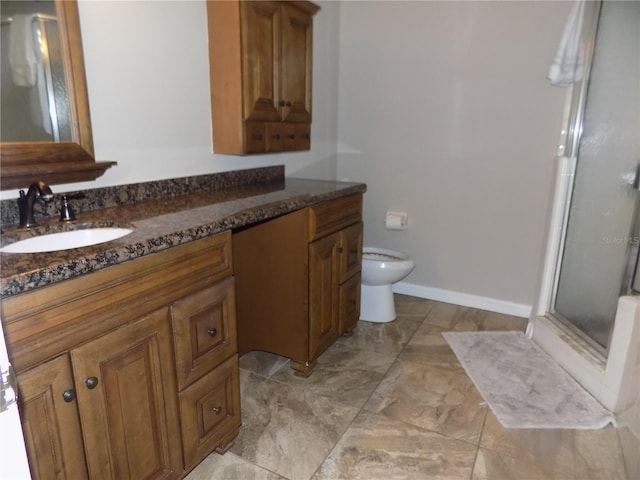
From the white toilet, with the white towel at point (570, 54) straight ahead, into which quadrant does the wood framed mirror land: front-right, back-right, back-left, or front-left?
back-right

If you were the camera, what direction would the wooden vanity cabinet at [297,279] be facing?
facing the viewer and to the right of the viewer

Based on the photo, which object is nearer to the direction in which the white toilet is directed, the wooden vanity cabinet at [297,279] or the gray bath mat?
the gray bath mat

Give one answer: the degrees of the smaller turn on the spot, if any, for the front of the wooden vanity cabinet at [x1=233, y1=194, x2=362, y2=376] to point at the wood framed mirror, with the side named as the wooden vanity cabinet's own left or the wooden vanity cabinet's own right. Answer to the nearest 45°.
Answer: approximately 90° to the wooden vanity cabinet's own right

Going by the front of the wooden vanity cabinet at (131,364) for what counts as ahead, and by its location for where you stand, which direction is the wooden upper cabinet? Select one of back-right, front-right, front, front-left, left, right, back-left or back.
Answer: left

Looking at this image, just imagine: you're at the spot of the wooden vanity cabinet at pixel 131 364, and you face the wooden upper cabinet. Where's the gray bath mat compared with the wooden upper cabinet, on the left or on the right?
right

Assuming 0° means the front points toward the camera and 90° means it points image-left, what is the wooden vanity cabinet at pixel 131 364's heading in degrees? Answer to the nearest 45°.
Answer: approximately 315°

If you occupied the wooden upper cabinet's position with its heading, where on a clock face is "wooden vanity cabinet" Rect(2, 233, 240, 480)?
The wooden vanity cabinet is roughly at 2 o'clock from the wooden upper cabinet.

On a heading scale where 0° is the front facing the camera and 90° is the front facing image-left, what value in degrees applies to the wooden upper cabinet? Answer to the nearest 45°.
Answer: approximately 315°

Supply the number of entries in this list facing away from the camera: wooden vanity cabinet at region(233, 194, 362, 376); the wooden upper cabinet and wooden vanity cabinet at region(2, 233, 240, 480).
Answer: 0

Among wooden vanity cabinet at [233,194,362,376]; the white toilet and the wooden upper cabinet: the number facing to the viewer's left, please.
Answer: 0

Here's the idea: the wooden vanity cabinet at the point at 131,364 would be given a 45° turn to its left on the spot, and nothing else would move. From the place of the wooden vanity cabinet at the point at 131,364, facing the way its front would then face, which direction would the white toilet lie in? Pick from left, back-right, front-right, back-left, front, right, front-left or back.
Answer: front-left
